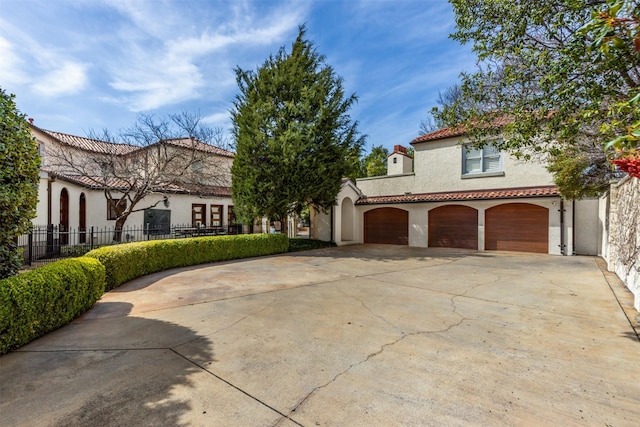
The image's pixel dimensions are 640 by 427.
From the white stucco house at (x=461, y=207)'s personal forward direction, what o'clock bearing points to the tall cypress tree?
The tall cypress tree is roughly at 2 o'clock from the white stucco house.

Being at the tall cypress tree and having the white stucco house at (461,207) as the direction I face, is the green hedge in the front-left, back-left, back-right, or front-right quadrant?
back-right

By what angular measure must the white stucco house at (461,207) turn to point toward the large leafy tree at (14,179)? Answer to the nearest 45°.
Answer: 0° — it already faces it

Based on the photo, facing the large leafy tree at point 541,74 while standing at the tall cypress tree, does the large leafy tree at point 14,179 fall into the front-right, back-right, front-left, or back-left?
front-right

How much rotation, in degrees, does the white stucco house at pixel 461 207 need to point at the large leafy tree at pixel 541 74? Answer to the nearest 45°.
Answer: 0° — it already faces it

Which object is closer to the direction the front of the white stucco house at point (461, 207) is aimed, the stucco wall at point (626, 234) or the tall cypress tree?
the stucco wall

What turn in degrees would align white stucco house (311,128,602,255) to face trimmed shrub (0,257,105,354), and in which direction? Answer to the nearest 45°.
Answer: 0° — it already faces it

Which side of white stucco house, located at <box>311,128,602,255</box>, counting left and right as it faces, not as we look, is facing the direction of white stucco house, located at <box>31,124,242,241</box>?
right

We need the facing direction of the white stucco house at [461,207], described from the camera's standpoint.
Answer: facing the viewer
